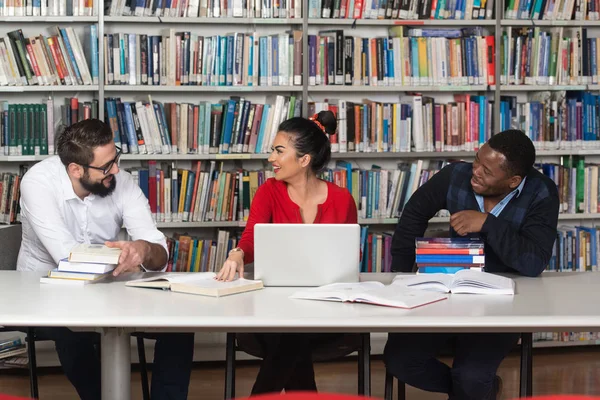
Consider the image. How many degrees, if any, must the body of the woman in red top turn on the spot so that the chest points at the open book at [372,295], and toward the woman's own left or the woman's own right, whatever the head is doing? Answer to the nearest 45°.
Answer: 0° — they already face it

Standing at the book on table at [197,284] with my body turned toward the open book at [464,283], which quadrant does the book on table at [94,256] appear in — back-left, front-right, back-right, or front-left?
back-left

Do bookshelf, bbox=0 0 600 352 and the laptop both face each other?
yes

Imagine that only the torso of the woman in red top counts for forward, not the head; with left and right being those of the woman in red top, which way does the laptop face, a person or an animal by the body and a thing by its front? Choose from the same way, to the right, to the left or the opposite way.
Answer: the opposite way

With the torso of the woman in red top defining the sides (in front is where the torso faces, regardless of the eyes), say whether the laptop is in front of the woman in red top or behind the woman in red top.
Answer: in front

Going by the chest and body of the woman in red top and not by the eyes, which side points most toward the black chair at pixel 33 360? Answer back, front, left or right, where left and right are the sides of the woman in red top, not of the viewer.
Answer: right

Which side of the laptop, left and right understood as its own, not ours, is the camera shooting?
back

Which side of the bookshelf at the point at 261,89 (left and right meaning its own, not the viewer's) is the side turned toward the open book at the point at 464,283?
front

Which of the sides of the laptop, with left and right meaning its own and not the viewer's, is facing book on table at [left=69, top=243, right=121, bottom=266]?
left

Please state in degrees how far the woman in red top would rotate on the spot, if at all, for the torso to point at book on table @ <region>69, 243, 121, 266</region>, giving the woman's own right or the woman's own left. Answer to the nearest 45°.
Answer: approximately 45° to the woman's own right

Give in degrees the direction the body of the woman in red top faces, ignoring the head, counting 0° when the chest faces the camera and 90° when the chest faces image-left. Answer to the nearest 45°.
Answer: approximately 0°
